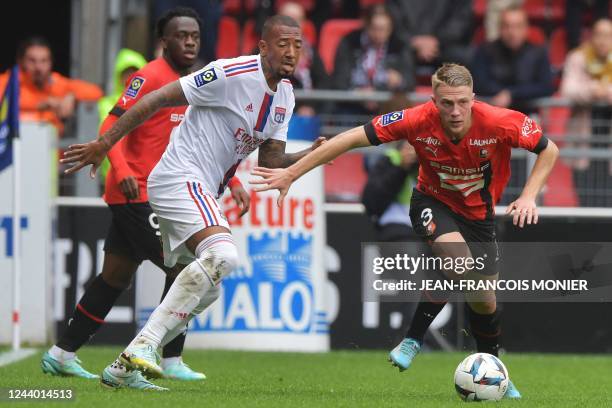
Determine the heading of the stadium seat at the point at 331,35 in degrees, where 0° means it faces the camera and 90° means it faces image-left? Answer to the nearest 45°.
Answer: approximately 0°

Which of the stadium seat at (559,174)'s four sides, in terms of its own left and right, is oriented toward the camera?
front

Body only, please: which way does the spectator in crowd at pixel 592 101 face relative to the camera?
toward the camera

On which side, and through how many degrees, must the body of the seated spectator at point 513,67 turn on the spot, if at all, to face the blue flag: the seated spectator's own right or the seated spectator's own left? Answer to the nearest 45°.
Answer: approximately 45° to the seated spectator's own right

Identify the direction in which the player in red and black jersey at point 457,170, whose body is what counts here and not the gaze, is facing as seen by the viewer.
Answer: toward the camera

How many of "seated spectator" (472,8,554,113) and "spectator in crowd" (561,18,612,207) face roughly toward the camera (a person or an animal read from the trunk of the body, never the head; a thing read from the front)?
2

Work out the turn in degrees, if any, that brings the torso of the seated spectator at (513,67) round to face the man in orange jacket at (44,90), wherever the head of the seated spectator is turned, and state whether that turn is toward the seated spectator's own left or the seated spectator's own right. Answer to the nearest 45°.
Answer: approximately 45° to the seated spectator's own right

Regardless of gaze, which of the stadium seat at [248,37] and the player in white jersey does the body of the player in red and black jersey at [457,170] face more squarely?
the player in white jersey
